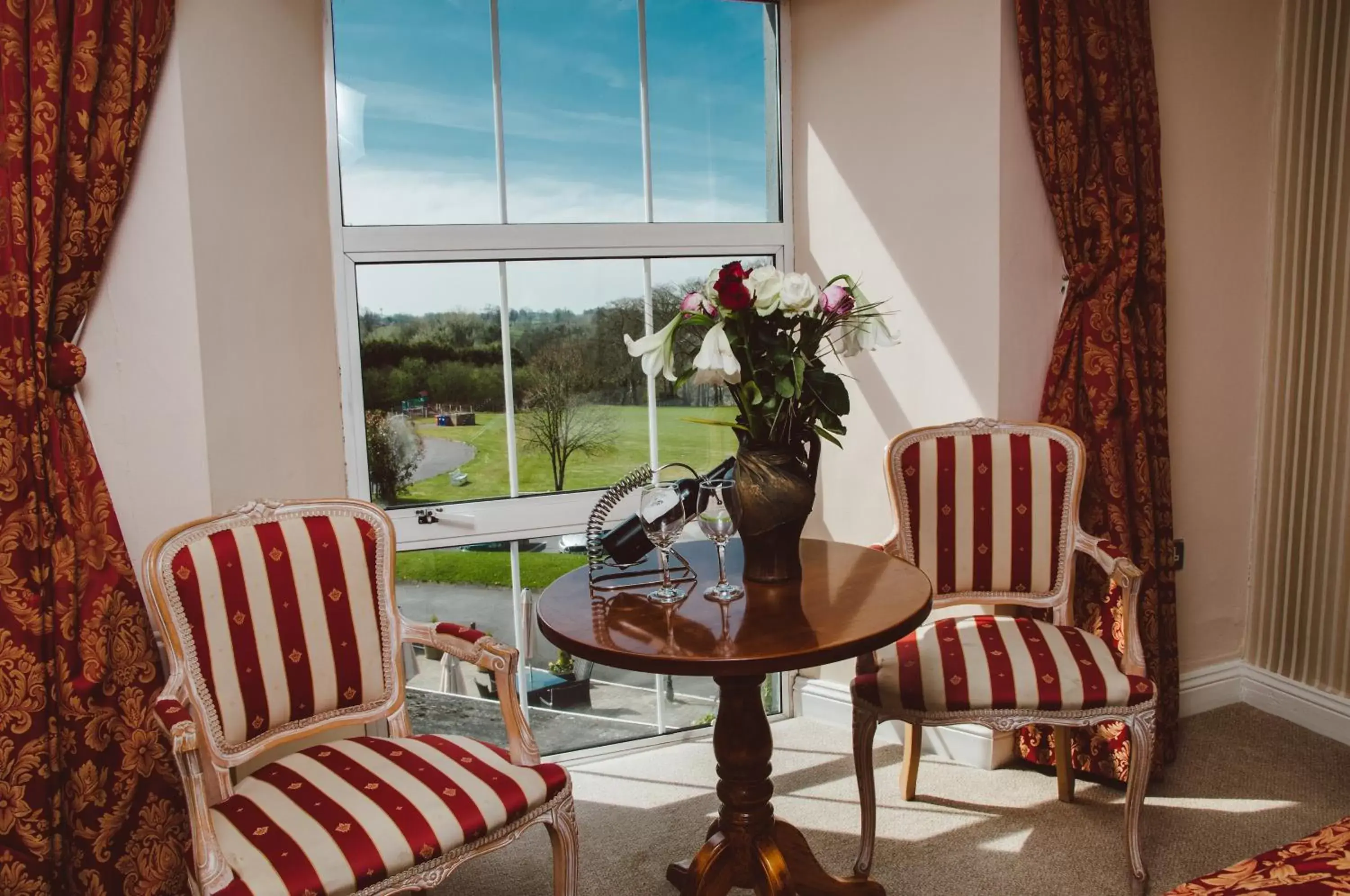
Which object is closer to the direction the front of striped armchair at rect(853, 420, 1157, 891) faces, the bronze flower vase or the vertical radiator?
the bronze flower vase

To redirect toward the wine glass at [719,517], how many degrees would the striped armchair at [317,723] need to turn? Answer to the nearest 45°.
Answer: approximately 45° to its left

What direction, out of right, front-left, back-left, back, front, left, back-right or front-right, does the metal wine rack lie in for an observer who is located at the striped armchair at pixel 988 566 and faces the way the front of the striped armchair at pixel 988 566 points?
front-right

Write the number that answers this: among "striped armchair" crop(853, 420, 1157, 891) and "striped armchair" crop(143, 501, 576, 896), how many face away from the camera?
0

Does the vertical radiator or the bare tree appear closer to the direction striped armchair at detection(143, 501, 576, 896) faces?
the vertical radiator

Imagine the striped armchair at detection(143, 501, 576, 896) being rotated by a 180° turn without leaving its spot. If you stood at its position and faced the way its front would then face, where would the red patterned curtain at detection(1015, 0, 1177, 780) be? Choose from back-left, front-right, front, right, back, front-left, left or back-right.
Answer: back-right

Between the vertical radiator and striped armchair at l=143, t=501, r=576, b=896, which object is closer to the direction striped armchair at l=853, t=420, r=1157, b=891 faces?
the striped armchair

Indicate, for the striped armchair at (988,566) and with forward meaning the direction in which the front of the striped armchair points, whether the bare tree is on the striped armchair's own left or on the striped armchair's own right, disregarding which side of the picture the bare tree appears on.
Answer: on the striped armchair's own right

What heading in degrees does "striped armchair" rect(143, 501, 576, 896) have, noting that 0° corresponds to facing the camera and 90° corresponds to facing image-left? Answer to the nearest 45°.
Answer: approximately 315°

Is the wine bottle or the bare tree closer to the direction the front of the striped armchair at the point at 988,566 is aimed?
the wine bottle

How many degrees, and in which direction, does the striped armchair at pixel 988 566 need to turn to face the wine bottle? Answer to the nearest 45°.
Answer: approximately 45° to its right

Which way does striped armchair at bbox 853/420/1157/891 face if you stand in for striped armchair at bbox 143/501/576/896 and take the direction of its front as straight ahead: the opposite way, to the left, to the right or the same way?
to the right

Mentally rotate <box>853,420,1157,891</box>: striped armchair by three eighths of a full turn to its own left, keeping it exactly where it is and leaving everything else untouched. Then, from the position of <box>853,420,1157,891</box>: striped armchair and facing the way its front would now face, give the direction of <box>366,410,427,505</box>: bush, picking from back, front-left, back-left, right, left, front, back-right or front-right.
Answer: back-left
